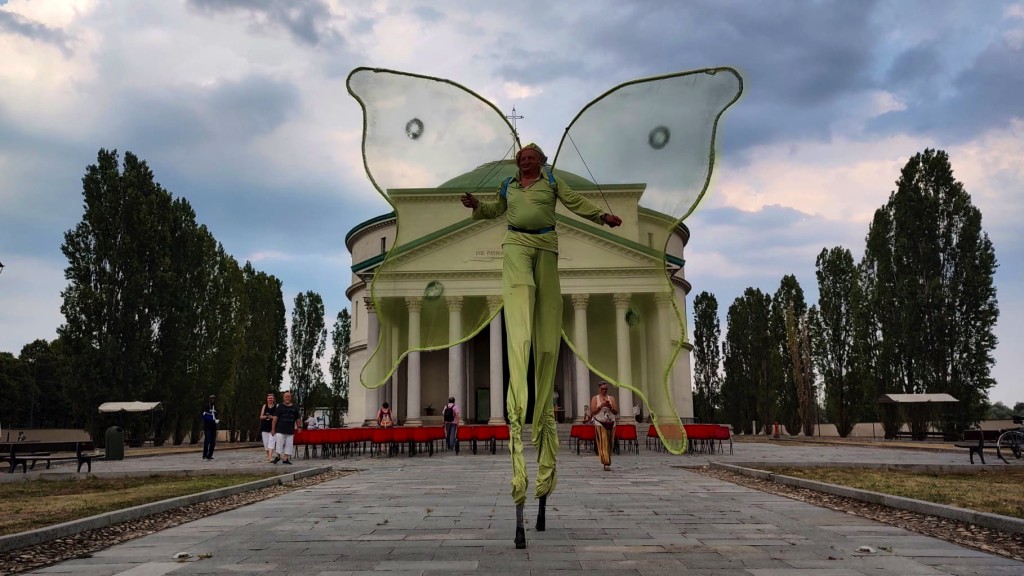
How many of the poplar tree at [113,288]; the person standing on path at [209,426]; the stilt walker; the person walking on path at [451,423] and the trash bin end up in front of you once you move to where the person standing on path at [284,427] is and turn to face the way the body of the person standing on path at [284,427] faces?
1

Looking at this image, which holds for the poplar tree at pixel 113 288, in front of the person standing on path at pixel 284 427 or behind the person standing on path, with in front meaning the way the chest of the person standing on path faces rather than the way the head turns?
behind

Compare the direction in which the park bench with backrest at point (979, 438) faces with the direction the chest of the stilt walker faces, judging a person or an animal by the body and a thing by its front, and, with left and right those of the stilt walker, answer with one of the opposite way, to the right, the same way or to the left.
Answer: to the right

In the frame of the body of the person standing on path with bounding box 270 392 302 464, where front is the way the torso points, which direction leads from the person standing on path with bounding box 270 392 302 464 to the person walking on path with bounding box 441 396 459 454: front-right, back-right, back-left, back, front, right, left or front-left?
back-left

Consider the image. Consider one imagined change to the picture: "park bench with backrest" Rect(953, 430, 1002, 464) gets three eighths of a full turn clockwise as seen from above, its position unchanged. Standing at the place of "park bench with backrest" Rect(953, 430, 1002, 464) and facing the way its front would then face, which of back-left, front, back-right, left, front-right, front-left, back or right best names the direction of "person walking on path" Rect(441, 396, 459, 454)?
left

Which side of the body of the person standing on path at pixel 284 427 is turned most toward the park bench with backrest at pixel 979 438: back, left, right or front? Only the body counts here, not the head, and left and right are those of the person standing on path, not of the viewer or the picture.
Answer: left

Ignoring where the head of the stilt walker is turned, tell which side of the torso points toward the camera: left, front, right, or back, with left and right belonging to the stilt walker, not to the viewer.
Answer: front

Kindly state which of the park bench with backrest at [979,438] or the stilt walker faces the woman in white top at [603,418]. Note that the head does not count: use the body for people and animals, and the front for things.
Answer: the park bench with backrest

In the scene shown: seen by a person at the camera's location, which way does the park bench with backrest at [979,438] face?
facing the viewer and to the left of the viewer
